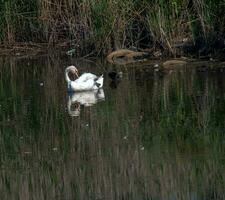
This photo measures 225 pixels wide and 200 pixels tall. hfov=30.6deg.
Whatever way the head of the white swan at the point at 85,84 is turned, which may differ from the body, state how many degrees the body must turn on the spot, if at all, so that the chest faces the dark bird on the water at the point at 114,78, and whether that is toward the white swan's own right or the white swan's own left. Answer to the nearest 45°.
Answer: approximately 135° to the white swan's own right

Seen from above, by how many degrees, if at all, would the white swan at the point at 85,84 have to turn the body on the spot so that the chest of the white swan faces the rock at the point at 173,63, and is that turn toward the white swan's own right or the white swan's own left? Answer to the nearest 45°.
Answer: approximately 135° to the white swan's own right

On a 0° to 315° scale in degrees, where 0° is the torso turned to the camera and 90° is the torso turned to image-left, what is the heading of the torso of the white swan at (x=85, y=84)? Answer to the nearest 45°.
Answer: approximately 90°
